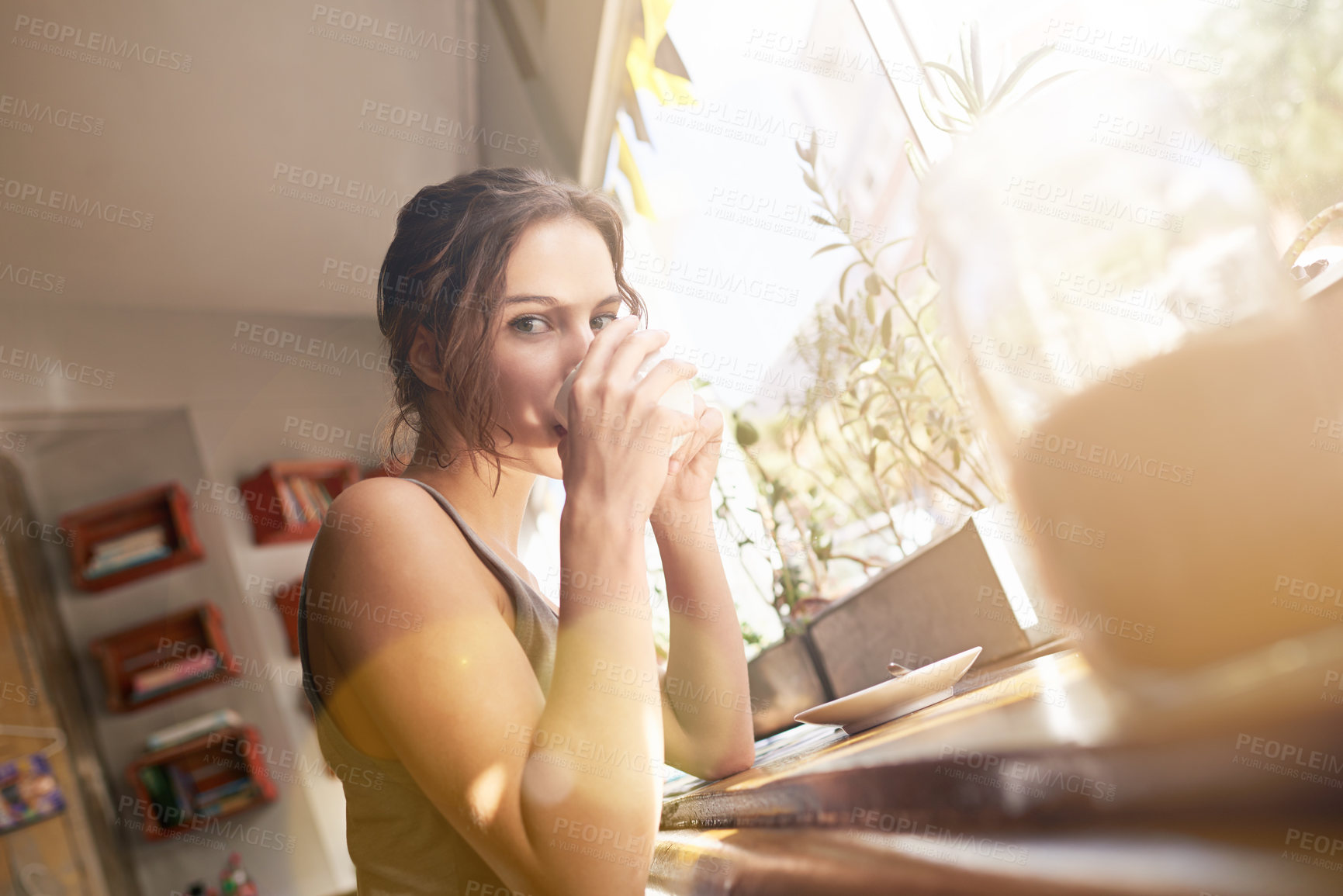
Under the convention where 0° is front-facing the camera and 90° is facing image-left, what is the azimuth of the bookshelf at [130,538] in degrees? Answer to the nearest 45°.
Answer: approximately 315°

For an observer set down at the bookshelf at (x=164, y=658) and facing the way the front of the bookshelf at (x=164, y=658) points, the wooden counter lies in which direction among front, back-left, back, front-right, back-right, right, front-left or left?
front

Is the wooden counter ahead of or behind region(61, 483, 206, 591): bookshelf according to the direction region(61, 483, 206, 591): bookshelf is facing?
ahead

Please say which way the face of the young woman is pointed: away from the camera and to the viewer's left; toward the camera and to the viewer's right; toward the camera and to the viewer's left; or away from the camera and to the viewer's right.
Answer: toward the camera and to the viewer's right

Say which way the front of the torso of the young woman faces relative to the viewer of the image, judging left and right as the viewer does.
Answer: facing to the right of the viewer

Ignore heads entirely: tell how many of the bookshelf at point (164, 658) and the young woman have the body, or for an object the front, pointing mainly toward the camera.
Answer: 1
